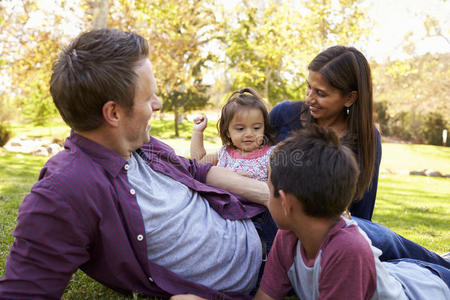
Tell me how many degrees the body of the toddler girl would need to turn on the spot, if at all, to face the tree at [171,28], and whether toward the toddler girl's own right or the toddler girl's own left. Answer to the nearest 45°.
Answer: approximately 180°

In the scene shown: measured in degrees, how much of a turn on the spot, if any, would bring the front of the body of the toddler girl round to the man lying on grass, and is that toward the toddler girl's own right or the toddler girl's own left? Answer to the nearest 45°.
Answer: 0° — they already face them

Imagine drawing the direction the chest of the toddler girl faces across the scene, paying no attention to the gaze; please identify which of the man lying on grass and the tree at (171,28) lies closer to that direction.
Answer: the man lying on grass

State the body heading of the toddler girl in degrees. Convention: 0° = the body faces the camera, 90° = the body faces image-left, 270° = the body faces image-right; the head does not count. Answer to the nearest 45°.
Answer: approximately 0°

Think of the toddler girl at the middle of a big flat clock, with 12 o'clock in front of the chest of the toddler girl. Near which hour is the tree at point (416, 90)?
The tree is roughly at 7 o'clock from the toddler girl.

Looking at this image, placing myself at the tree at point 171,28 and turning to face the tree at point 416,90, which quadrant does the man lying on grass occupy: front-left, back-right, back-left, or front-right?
back-right

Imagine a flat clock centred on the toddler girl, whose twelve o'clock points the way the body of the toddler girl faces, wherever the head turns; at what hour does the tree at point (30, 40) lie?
The tree is roughly at 5 o'clock from the toddler girl.
